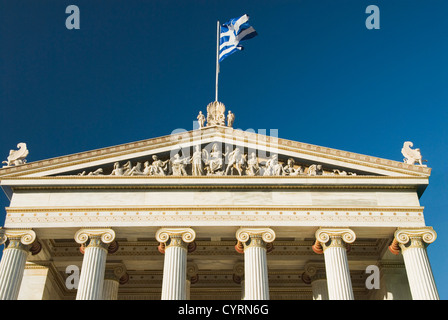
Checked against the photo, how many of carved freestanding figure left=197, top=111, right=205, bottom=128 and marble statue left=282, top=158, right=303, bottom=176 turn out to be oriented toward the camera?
2

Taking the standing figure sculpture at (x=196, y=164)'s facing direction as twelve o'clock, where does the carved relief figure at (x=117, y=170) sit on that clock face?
The carved relief figure is roughly at 3 o'clock from the standing figure sculpture.

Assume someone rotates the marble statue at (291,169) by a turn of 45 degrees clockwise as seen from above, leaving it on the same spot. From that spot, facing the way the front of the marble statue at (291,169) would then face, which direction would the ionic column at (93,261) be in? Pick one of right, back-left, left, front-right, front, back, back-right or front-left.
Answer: front-right

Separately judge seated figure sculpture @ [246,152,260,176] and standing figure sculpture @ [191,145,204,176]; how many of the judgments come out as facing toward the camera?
2

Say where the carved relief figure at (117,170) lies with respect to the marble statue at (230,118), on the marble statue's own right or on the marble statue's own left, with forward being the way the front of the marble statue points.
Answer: on the marble statue's own right

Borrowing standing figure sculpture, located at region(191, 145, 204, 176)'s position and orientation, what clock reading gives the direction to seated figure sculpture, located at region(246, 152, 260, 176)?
seated figure sculpture, located at region(246, 152, 260, 176) is roughly at 9 o'clock from standing figure sculpture, located at region(191, 145, 204, 176).

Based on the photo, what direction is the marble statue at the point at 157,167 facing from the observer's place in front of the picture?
facing the viewer and to the right of the viewer

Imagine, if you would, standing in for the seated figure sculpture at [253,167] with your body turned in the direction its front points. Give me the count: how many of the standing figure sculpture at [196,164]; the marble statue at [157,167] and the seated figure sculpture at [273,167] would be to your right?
2
